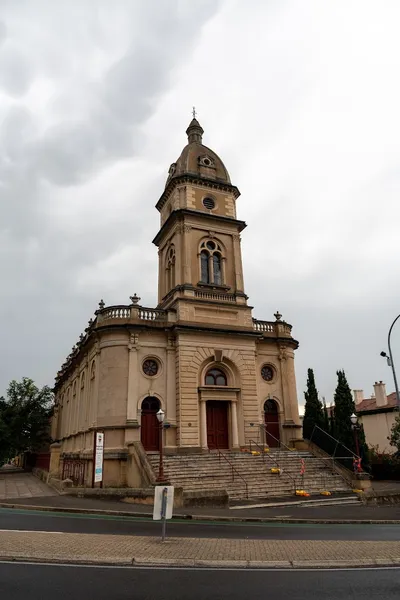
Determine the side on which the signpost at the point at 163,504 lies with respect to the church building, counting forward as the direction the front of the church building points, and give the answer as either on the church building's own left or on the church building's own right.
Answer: on the church building's own right

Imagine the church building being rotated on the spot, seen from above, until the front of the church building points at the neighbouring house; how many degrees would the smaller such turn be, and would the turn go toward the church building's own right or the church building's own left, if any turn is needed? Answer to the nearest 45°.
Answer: approximately 90° to the church building's own left

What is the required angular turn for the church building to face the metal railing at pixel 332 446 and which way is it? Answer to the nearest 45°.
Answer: approximately 45° to its left

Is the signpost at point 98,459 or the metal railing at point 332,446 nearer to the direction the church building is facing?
the metal railing

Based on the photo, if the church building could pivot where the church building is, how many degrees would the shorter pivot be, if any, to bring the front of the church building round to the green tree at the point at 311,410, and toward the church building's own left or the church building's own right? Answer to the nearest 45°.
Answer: approximately 90° to the church building's own left

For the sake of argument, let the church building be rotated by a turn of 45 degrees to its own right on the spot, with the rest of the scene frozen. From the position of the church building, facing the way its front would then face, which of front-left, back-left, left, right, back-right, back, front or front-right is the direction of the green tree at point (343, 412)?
left

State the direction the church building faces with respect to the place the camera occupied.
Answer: facing the viewer and to the right of the viewer
